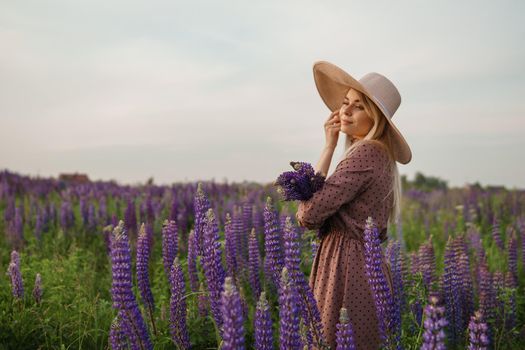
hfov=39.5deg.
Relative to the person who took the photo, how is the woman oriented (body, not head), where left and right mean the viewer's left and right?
facing to the left of the viewer

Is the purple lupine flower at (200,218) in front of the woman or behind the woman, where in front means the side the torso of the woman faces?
in front

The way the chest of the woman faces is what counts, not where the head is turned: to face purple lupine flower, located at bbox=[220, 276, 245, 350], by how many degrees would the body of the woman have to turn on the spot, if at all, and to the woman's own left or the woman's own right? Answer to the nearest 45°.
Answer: approximately 90° to the woman's own left

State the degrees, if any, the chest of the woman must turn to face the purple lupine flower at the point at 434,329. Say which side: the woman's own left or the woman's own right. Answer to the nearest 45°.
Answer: approximately 90° to the woman's own left

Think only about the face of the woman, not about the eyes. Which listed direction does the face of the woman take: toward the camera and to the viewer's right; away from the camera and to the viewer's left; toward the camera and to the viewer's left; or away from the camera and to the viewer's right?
toward the camera and to the viewer's left

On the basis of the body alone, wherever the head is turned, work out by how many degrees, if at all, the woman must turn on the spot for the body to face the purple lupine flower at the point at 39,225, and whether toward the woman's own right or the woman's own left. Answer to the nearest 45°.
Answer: approximately 45° to the woman's own right

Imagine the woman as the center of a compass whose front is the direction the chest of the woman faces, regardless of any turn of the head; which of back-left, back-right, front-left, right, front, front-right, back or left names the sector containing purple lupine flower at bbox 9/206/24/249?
front-right

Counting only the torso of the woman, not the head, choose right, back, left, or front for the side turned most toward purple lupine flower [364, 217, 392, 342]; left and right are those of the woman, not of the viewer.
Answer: left
